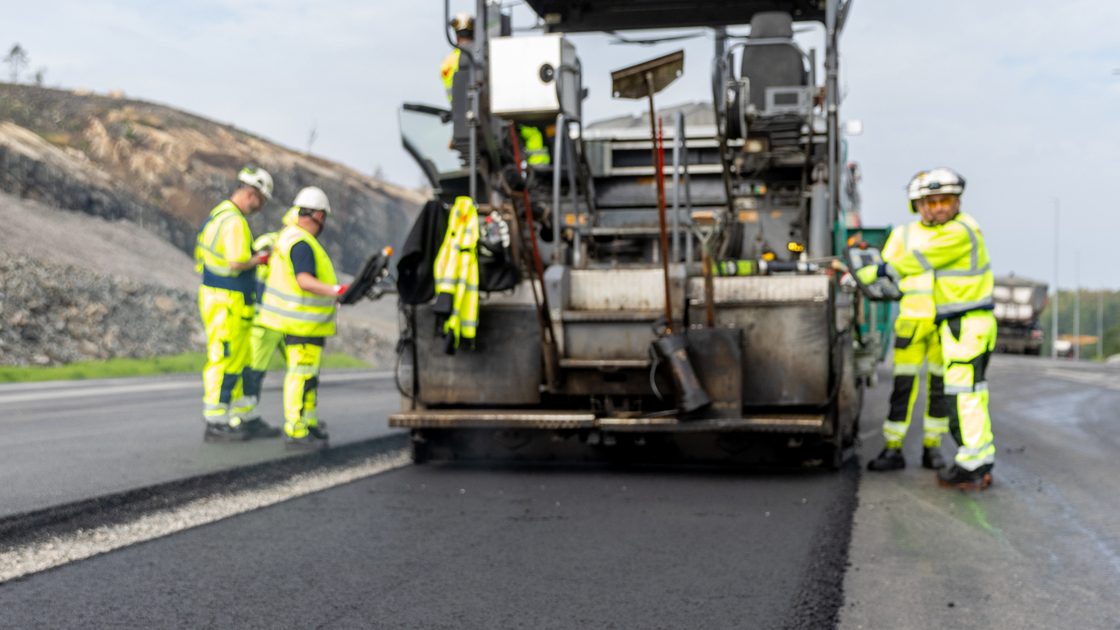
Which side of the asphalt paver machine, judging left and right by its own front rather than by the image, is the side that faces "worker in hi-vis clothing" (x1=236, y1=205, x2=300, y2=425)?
left

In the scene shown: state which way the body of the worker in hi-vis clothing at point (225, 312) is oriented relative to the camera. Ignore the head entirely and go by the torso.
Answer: to the viewer's right

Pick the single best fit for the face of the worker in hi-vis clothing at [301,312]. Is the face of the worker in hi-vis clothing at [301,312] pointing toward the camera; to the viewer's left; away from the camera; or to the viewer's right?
to the viewer's right

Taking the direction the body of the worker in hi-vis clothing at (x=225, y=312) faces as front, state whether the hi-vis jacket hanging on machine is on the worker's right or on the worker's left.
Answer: on the worker's right

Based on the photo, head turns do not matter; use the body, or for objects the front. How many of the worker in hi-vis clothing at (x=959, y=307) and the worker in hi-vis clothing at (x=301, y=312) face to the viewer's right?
1

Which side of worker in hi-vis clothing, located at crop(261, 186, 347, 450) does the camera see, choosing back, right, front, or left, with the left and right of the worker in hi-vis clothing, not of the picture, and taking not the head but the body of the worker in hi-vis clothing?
right

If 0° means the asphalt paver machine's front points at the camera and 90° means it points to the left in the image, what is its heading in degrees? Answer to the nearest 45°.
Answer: approximately 180°

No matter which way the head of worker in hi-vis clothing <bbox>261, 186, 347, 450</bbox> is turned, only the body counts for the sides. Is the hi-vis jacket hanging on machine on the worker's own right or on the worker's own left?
on the worker's own right

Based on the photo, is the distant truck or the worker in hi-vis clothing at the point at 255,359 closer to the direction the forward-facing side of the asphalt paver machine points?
the distant truck
